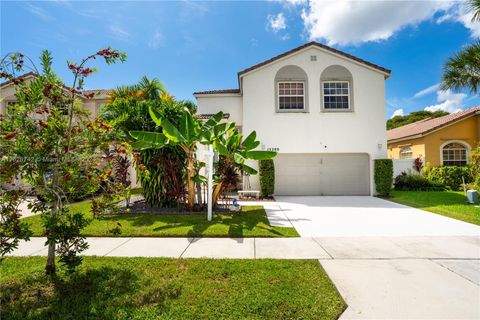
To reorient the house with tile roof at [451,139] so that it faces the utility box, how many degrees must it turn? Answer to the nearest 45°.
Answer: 0° — it already faces it

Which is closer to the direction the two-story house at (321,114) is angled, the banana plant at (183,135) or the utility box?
the banana plant

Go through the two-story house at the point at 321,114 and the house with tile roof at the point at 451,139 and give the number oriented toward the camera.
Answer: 2

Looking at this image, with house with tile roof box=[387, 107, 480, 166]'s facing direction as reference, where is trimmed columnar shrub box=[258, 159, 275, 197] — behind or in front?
in front

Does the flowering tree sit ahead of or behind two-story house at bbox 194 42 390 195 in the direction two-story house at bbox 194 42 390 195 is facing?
ahead

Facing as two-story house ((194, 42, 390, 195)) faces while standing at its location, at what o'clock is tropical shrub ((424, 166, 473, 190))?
The tropical shrub is roughly at 8 o'clock from the two-story house.

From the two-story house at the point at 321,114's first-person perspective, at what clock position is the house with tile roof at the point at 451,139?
The house with tile roof is roughly at 8 o'clock from the two-story house.

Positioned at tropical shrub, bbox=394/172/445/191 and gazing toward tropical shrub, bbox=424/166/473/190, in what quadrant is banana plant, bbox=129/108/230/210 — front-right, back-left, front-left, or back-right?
back-right

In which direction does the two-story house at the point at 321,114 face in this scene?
toward the camera

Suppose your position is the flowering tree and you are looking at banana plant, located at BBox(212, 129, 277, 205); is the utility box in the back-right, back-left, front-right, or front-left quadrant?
front-right

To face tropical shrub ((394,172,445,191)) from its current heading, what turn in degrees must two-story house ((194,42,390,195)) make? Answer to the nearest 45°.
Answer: approximately 135° to its left

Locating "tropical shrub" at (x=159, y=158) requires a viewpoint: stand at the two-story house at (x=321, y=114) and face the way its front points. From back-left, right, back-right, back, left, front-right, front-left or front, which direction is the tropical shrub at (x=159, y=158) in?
front-right
